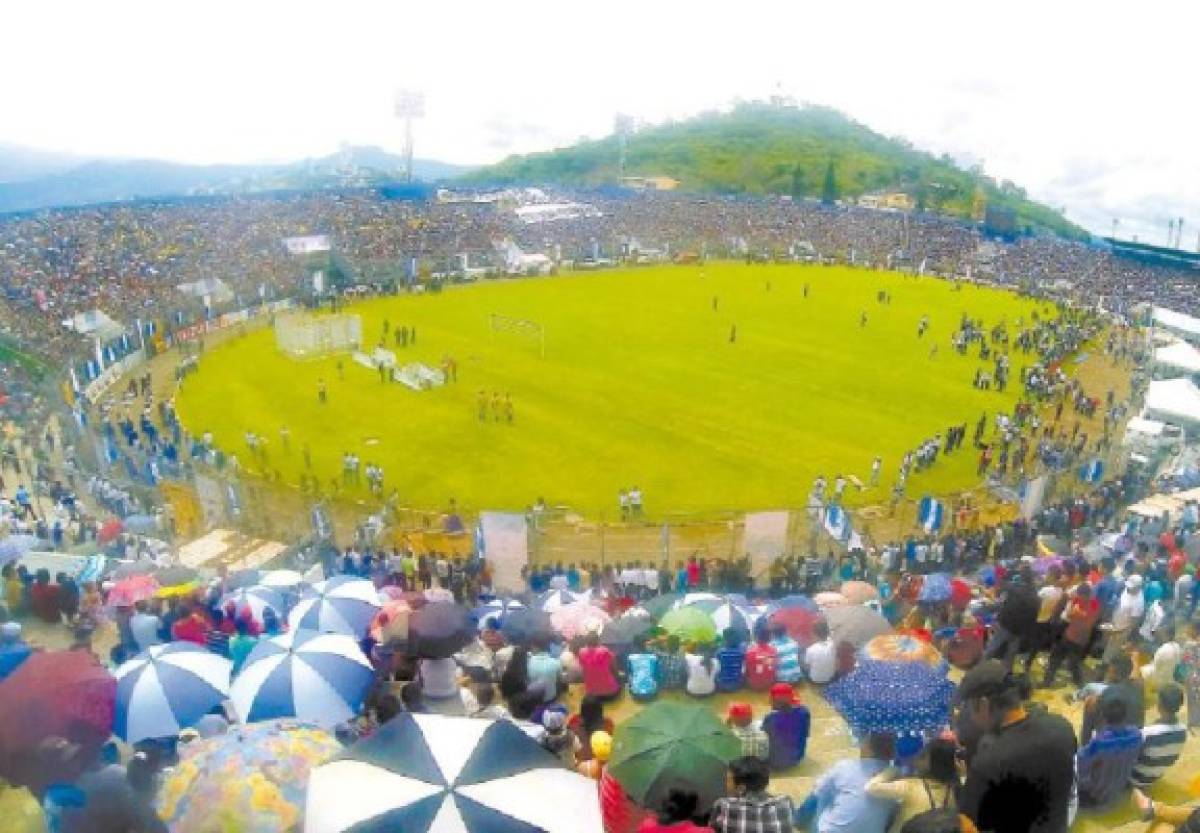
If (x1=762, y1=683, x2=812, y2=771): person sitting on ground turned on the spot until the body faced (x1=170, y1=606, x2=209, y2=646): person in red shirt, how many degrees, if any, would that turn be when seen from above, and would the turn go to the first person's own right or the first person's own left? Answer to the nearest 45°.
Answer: approximately 90° to the first person's own left

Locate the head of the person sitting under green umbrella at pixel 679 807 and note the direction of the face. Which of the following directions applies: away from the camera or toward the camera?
away from the camera

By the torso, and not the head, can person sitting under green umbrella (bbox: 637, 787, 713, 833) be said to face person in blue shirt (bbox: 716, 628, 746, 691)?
yes

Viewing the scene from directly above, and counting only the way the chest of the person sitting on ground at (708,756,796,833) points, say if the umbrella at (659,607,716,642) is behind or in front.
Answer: in front

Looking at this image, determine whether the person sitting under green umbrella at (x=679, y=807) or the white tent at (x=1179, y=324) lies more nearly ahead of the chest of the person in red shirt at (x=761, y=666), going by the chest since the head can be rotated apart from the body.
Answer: the white tent

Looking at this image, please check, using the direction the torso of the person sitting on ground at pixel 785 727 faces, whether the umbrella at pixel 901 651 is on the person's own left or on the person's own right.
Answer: on the person's own right

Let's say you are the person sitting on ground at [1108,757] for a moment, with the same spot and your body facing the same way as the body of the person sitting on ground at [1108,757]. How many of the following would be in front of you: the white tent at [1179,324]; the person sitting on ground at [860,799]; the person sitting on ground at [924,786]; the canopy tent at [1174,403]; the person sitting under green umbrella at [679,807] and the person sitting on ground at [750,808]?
2

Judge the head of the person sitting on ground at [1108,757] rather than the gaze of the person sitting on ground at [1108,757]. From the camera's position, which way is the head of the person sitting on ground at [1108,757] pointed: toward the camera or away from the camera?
away from the camera

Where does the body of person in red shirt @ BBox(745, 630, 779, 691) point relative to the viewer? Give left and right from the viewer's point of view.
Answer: facing away from the viewer

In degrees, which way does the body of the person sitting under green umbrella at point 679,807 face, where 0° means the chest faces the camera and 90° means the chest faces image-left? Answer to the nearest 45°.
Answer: approximately 180°

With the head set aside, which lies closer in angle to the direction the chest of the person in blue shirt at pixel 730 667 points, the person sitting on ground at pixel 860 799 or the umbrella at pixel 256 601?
the umbrella

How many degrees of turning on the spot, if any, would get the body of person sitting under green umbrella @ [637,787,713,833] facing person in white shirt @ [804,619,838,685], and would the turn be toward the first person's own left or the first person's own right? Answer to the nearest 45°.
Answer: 0° — they already face them

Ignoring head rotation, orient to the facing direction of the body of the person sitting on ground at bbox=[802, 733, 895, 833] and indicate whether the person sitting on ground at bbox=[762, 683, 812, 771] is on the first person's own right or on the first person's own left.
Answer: on the first person's own left

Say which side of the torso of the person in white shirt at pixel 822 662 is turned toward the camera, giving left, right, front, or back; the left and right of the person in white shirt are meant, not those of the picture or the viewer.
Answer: back

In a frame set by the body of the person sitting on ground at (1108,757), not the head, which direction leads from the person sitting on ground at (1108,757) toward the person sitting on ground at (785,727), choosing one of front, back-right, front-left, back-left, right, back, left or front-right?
left

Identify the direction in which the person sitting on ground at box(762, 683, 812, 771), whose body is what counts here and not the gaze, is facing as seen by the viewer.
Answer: away from the camera
